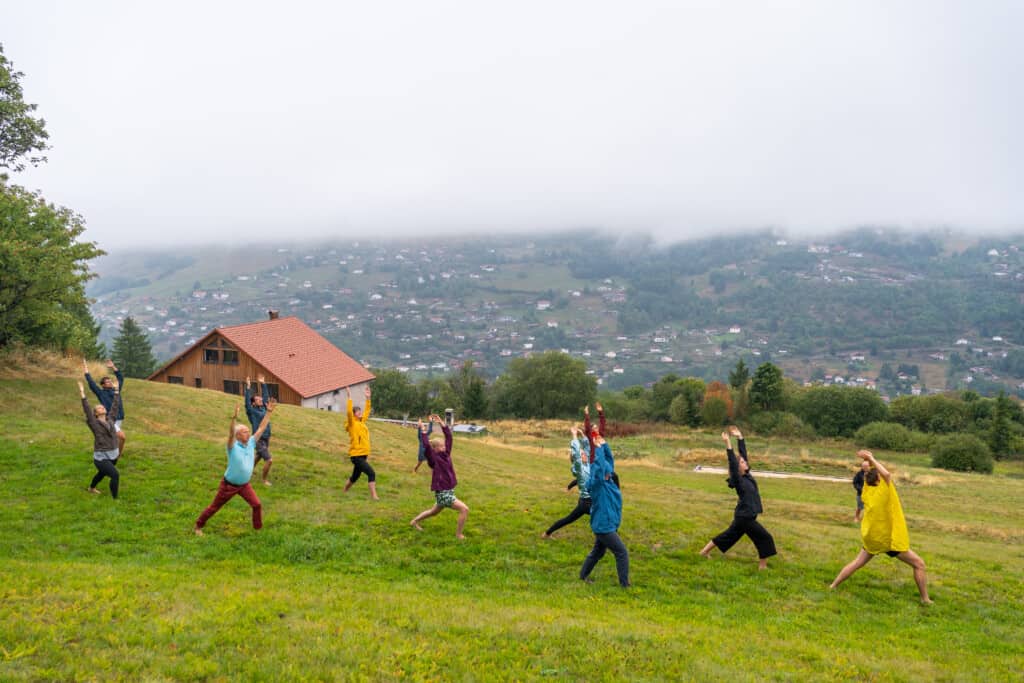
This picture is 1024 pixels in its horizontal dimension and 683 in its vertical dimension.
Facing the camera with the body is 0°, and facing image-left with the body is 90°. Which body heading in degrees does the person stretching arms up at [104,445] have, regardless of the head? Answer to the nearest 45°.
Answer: approximately 315°

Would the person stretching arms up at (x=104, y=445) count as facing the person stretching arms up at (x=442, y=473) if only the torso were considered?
yes
